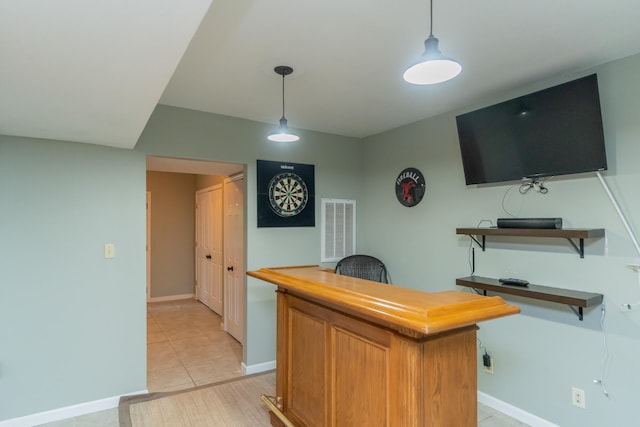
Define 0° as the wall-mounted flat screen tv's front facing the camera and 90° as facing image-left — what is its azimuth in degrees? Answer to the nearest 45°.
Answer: approximately 45°

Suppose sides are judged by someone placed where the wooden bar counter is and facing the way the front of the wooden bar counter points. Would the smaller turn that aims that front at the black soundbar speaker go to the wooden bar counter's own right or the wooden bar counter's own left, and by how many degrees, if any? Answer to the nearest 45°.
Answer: approximately 180°

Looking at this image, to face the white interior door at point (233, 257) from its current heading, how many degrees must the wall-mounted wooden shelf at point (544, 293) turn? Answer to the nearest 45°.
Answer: approximately 45° to its right

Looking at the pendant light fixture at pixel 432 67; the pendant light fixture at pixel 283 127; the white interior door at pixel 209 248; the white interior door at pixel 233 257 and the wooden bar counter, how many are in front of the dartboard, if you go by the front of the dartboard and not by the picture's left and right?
3

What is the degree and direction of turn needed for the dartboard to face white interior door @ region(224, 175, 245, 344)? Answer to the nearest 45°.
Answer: approximately 135° to its right

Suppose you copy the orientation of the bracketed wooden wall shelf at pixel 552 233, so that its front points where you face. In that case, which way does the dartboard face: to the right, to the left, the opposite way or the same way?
to the left

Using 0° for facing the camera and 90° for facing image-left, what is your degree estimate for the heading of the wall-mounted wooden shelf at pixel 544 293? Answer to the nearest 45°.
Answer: approximately 45°

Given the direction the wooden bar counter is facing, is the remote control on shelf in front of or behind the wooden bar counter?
behind

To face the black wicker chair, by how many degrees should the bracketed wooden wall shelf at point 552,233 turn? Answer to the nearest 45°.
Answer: approximately 90° to its right

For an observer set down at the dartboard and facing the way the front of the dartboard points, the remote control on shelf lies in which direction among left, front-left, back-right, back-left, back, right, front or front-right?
front-left

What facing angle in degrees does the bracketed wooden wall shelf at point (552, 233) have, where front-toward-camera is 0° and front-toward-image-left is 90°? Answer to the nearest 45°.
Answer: approximately 45°

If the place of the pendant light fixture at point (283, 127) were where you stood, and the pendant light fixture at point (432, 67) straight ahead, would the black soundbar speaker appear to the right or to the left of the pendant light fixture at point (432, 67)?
left

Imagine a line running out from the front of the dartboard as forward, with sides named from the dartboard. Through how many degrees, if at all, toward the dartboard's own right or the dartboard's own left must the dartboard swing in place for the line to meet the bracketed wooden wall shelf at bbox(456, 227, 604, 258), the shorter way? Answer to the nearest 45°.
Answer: approximately 45° to the dartboard's own left

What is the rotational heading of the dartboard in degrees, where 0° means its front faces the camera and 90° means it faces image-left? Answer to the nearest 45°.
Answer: approximately 0°

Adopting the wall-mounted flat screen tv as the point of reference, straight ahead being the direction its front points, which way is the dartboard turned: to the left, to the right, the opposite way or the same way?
to the left
